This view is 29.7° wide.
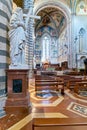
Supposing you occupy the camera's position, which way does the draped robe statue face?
facing the viewer and to the right of the viewer
